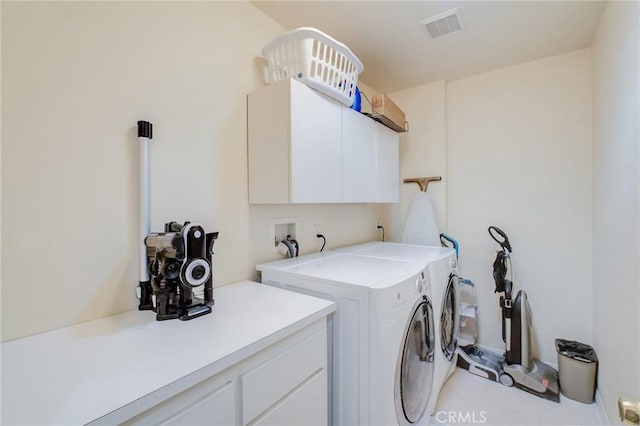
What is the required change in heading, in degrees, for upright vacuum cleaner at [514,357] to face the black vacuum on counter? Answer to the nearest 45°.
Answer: approximately 90° to its right

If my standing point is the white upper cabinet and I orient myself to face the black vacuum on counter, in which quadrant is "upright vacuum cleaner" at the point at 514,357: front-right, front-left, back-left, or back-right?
back-left

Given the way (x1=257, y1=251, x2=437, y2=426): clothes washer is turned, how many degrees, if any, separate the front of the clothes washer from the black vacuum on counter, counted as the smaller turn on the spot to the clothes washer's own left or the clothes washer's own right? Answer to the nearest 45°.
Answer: approximately 135° to the clothes washer's own right

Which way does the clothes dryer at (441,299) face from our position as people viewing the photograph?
facing to the right of the viewer

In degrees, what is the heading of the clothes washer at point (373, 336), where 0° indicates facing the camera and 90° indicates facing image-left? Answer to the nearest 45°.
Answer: approximately 315°

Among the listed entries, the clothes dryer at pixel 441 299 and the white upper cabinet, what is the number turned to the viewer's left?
0

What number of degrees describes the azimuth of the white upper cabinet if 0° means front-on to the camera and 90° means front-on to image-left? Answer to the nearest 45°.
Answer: approximately 315°

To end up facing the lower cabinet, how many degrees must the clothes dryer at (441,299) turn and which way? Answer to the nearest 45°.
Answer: approximately 135° to its right

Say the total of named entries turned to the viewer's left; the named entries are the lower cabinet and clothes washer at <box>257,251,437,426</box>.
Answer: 0

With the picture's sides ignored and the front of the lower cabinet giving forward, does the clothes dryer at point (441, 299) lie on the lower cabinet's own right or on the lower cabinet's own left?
on the lower cabinet's own left

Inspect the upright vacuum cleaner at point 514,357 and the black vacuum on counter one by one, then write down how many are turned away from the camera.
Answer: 0
